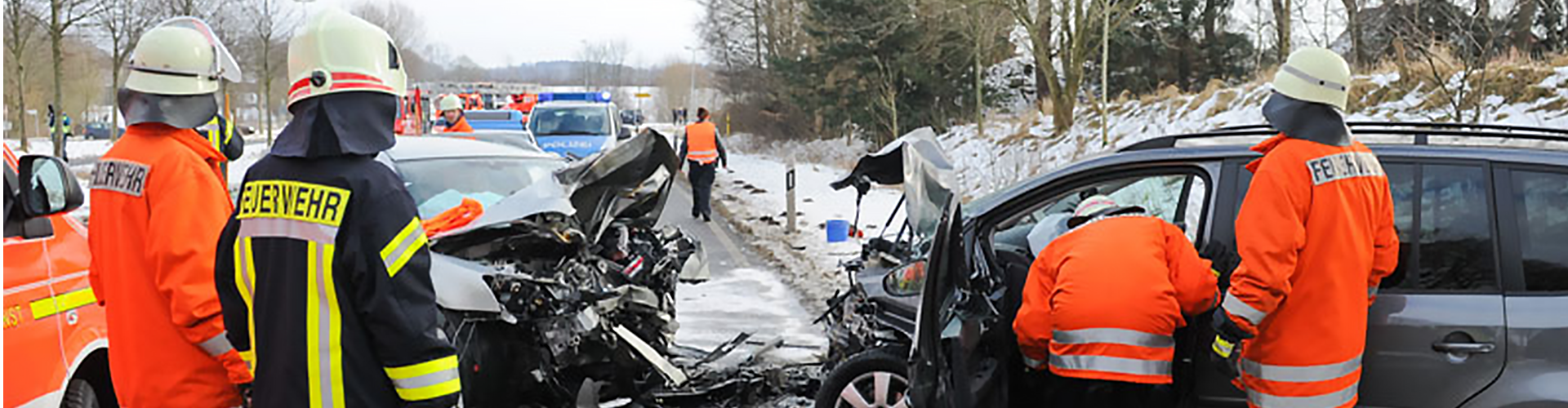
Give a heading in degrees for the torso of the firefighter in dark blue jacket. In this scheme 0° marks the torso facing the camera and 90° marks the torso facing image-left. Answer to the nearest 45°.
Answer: approximately 225°

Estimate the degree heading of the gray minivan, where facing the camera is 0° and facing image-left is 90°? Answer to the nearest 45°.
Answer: approximately 90°

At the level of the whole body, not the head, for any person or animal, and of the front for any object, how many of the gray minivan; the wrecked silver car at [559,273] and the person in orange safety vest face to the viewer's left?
1

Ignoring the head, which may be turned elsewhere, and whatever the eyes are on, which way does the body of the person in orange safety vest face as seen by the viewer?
away from the camera

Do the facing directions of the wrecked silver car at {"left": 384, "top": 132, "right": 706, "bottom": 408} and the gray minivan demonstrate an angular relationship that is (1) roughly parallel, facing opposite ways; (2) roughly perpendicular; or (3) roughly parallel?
roughly parallel, facing opposite ways

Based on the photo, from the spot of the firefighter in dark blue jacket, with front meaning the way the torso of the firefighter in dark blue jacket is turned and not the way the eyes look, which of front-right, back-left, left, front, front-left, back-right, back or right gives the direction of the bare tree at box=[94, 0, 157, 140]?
front-left

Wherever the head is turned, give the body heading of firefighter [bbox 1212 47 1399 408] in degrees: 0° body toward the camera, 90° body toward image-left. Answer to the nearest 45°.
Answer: approximately 135°

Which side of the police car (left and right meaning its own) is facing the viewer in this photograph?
front

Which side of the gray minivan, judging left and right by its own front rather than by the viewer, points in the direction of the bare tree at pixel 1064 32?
right

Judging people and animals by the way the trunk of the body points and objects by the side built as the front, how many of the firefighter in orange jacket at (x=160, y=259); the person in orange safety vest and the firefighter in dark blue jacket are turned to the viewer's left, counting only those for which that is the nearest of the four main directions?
0

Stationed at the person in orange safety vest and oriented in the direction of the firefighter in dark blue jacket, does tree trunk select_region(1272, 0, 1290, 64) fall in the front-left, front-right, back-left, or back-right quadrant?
back-left

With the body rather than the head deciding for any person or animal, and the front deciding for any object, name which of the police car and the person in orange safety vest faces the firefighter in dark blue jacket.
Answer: the police car
